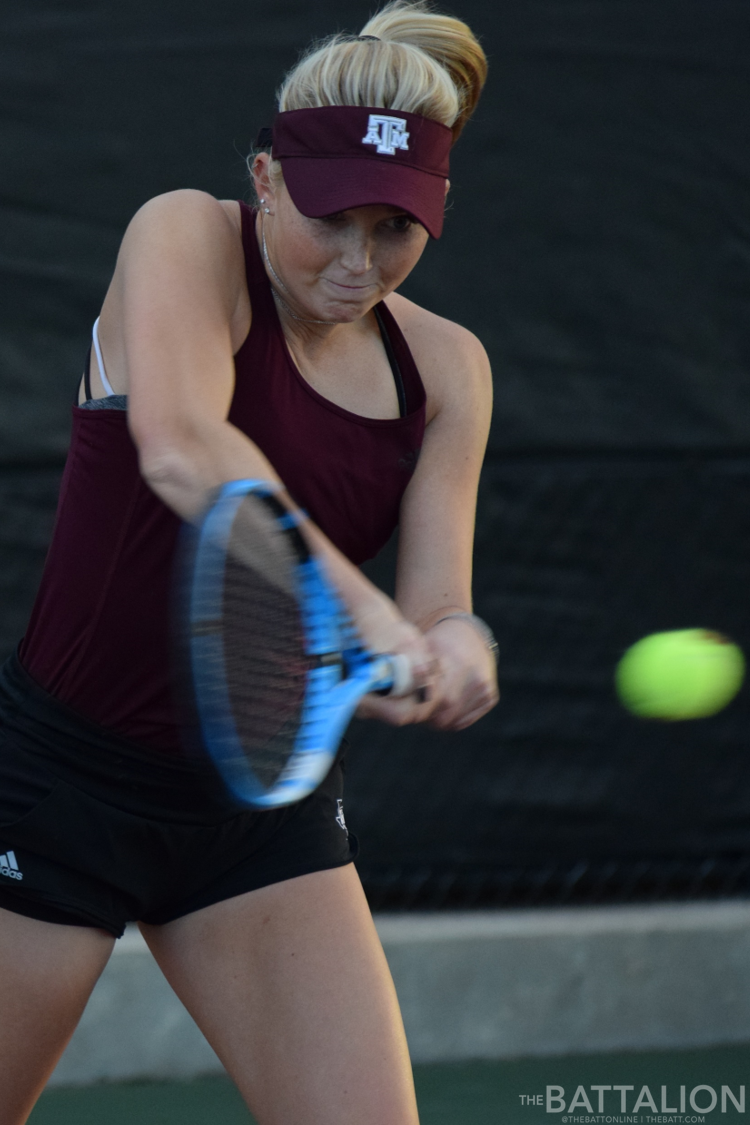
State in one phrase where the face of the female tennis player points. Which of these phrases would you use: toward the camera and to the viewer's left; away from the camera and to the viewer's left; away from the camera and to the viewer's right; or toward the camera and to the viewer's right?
toward the camera and to the viewer's right

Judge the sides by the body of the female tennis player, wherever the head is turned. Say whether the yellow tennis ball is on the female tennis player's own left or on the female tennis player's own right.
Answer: on the female tennis player's own left

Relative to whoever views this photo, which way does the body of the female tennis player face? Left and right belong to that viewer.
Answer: facing the viewer and to the right of the viewer
